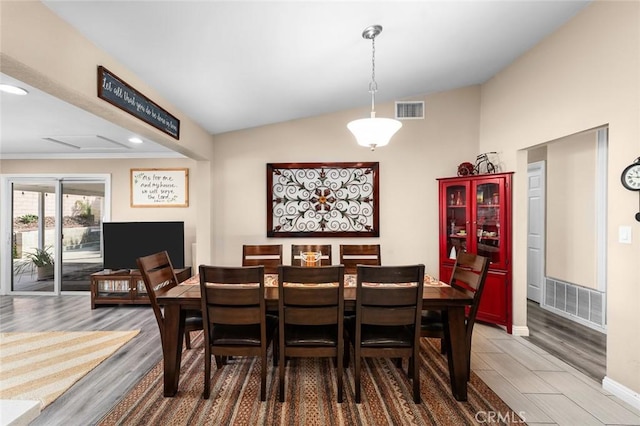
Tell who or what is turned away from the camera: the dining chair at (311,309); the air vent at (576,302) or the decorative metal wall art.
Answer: the dining chair

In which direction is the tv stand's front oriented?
toward the camera

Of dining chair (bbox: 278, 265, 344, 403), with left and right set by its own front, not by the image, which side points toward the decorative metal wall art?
front

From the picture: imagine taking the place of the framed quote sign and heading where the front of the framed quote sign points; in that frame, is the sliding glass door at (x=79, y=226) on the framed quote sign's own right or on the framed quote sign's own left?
on the framed quote sign's own right

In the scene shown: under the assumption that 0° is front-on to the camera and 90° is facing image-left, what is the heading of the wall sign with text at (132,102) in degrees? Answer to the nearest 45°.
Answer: approximately 315°

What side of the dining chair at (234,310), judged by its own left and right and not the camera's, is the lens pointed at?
back

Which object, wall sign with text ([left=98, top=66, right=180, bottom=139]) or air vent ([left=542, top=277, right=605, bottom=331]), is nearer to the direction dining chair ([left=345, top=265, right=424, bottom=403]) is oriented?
the air vent

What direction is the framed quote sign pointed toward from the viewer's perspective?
toward the camera

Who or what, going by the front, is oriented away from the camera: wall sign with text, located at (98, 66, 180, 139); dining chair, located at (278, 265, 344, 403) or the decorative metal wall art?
the dining chair

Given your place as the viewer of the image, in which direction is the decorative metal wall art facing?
facing the viewer

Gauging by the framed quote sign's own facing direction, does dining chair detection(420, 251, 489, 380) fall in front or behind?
in front

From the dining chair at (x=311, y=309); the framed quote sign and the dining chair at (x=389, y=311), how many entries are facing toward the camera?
1

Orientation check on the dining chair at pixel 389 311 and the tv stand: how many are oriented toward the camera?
1

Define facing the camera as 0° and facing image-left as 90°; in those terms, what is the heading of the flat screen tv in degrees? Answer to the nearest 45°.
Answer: approximately 0°
